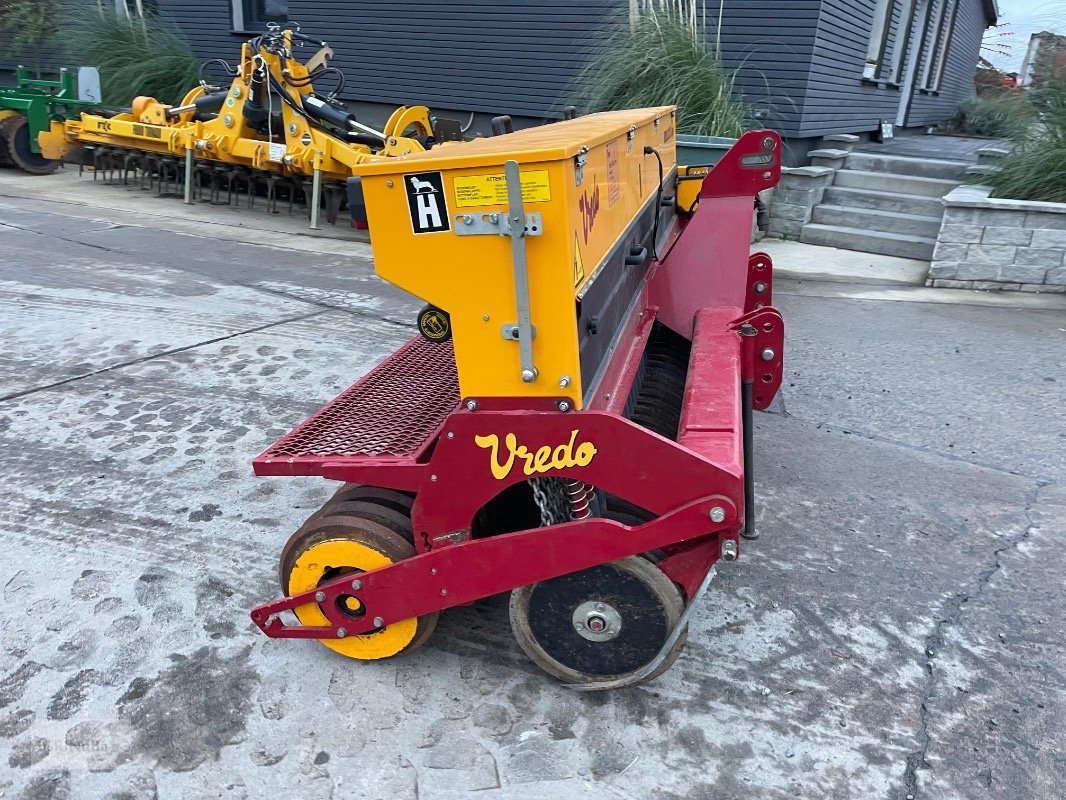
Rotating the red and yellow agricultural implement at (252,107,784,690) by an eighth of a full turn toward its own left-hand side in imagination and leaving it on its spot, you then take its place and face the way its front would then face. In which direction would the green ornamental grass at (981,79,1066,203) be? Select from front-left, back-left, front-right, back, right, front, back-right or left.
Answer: front

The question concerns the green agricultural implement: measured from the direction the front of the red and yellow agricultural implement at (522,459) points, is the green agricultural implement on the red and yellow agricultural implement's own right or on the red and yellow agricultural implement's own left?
on the red and yellow agricultural implement's own left

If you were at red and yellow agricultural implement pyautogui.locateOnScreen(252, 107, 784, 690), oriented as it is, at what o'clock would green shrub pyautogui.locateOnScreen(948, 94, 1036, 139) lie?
The green shrub is roughly at 10 o'clock from the red and yellow agricultural implement.

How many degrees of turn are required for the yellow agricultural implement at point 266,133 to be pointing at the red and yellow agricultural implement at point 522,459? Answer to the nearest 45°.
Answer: approximately 45° to its left

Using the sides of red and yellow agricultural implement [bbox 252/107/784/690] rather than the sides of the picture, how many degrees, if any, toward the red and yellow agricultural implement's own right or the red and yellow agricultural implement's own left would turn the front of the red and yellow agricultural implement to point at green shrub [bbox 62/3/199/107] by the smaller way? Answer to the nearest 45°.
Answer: approximately 135° to the red and yellow agricultural implement's own left

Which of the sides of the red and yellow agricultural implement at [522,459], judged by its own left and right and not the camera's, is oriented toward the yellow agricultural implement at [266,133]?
left

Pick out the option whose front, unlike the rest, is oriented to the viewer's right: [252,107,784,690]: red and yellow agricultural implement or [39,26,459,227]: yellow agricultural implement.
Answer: [252,107,784,690]: red and yellow agricultural implement

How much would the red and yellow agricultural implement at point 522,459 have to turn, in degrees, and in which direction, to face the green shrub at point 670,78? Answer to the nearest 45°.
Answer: approximately 90° to its left

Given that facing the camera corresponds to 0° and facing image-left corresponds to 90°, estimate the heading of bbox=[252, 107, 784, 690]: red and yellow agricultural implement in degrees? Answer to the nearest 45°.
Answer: approximately 270°

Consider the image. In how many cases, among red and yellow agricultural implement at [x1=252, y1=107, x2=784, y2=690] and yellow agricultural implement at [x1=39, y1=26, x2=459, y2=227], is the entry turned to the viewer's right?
1
